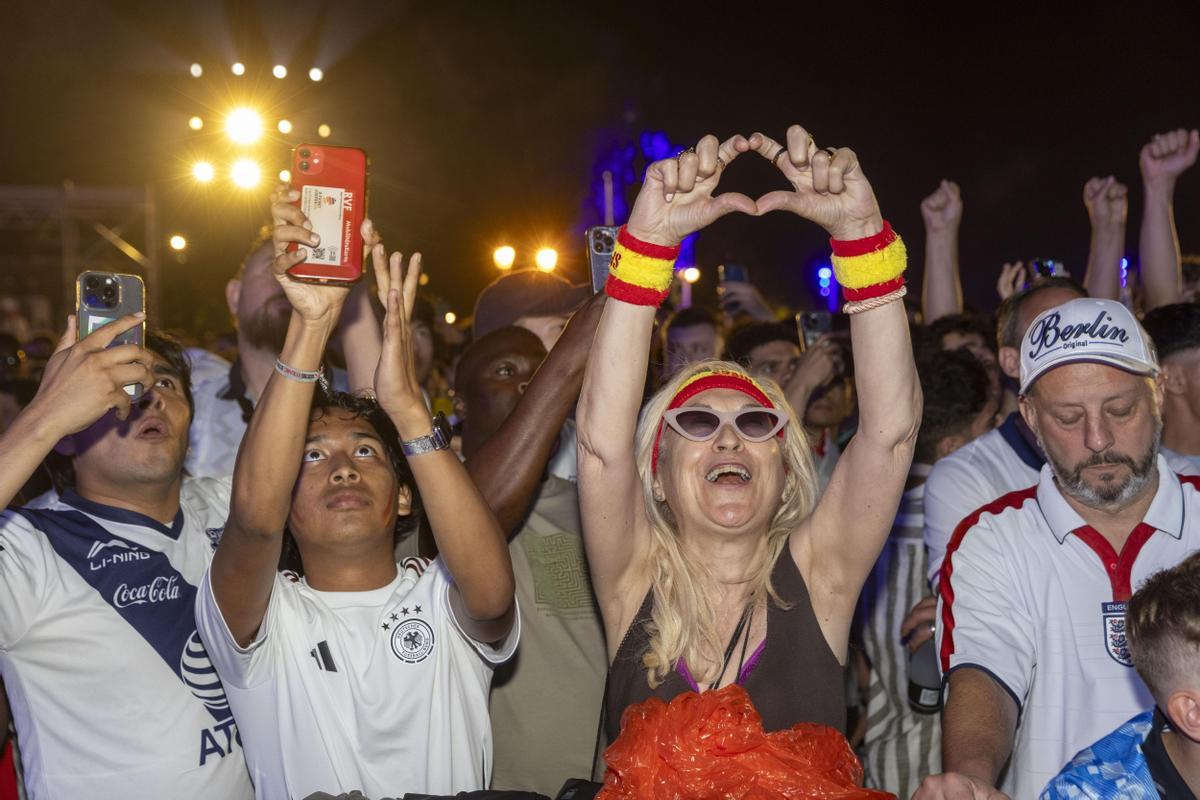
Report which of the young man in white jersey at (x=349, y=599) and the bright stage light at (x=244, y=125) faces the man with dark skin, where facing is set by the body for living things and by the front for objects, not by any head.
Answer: the bright stage light

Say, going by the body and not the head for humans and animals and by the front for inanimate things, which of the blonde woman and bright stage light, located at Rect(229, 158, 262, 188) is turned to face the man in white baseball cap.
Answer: the bright stage light

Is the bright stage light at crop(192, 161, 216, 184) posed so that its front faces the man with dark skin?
yes

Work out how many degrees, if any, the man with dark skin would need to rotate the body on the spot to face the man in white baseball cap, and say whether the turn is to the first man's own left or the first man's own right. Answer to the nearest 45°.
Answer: approximately 45° to the first man's own left

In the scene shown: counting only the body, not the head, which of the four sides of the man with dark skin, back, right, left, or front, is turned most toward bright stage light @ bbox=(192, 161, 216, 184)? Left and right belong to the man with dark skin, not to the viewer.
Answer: back

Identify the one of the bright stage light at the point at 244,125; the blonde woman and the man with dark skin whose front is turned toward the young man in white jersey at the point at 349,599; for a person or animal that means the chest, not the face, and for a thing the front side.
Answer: the bright stage light

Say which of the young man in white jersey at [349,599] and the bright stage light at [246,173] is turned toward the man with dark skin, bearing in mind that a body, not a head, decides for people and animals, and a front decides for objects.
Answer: the bright stage light

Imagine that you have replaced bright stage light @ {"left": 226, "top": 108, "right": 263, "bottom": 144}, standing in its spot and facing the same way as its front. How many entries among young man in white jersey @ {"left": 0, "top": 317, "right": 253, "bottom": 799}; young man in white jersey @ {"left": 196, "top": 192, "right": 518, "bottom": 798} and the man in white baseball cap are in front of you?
3

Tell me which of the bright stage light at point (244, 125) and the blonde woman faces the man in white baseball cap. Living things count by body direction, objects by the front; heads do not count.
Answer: the bright stage light
